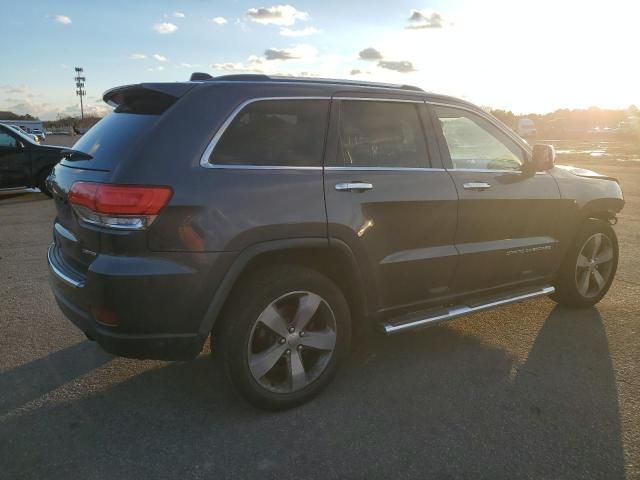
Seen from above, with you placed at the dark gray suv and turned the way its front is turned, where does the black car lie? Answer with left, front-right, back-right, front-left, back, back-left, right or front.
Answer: left

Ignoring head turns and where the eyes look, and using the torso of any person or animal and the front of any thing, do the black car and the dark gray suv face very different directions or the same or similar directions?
same or similar directions

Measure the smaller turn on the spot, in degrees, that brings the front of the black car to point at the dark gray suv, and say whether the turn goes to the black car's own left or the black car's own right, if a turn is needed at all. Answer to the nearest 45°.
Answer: approximately 90° to the black car's own right

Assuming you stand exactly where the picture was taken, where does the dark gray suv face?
facing away from the viewer and to the right of the viewer

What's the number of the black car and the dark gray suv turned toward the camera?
0

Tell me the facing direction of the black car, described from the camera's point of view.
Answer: facing to the right of the viewer
